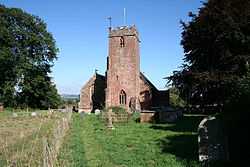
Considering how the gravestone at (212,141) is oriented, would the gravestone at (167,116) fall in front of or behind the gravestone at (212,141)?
behind

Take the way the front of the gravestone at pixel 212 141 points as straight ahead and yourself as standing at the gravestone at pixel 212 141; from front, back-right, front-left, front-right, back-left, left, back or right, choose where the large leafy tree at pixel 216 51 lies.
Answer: back-left
